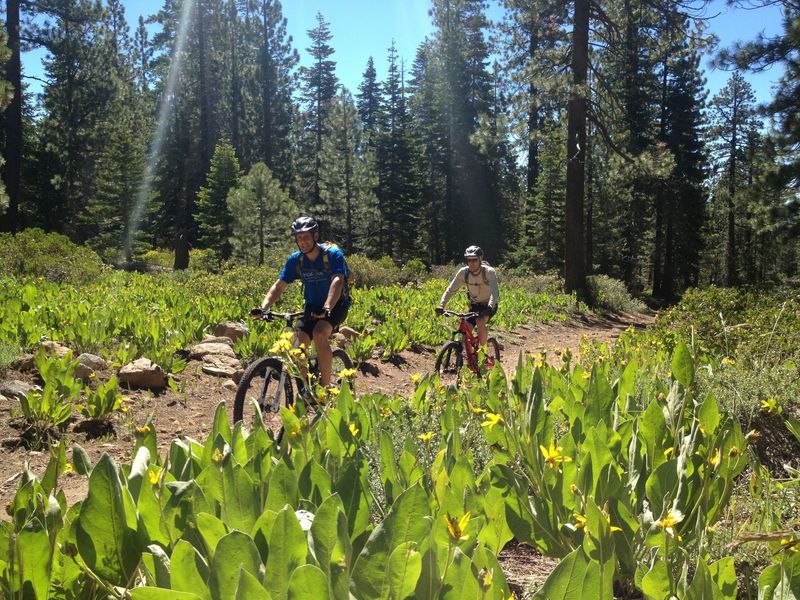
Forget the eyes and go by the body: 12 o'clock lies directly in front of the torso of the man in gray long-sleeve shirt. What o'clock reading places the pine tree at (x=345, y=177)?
The pine tree is roughly at 4 o'clock from the man in gray long-sleeve shirt.

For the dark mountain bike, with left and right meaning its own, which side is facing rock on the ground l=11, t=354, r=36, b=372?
right

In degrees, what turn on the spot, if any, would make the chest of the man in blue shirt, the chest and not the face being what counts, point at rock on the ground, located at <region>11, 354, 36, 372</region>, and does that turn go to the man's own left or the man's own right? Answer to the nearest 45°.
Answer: approximately 45° to the man's own right

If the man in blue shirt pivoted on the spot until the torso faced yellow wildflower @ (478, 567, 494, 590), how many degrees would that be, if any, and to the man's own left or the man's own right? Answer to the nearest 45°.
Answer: approximately 45° to the man's own left

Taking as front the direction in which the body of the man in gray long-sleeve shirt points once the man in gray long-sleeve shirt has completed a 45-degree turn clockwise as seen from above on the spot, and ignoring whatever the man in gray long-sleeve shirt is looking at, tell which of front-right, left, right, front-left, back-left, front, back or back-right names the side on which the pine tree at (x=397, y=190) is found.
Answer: right

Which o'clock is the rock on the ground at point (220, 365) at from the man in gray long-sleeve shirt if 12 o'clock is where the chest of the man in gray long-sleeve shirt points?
The rock on the ground is roughly at 1 o'clock from the man in gray long-sleeve shirt.

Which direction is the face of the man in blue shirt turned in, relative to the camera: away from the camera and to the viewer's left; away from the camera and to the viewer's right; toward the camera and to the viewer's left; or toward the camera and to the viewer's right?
toward the camera and to the viewer's left

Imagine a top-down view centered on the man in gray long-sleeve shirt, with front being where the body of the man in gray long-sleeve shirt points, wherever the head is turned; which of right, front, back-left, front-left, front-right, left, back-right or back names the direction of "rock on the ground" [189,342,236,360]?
front-right

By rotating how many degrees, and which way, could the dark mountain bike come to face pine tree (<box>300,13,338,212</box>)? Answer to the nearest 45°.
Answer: approximately 135° to its right

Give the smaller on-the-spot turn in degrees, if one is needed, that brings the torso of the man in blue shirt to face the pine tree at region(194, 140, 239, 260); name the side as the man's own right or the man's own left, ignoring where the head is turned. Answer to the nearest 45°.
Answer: approximately 135° to the man's own right

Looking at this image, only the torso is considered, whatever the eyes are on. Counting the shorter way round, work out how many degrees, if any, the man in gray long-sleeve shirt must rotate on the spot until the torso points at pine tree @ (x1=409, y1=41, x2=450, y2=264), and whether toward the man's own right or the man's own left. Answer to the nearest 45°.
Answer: approximately 135° to the man's own right
